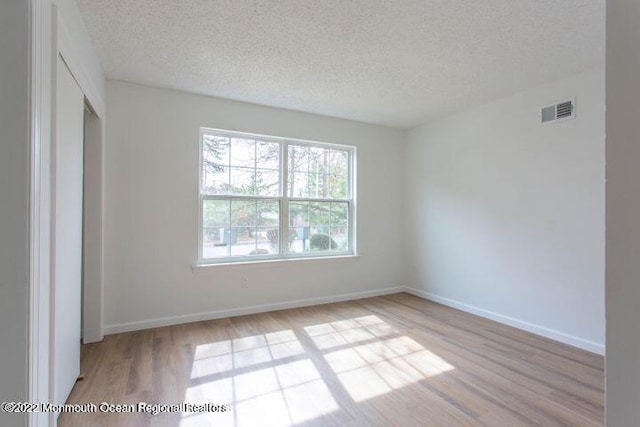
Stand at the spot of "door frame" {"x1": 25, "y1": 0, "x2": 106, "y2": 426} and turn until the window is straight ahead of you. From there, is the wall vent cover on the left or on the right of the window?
right

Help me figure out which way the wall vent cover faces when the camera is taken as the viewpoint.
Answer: facing the viewer and to the left of the viewer

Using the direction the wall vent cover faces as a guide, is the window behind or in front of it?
in front

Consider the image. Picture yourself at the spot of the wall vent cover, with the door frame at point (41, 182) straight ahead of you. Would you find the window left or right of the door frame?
right

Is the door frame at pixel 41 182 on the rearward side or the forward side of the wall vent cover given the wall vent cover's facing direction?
on the forward side
